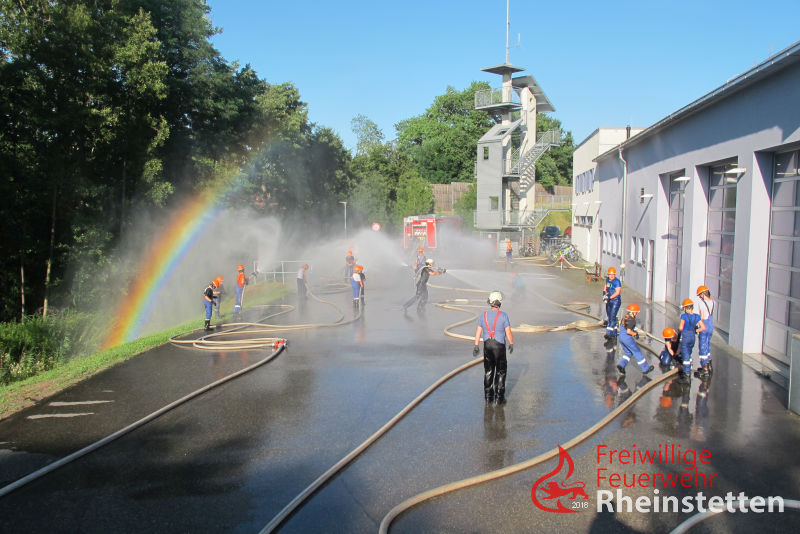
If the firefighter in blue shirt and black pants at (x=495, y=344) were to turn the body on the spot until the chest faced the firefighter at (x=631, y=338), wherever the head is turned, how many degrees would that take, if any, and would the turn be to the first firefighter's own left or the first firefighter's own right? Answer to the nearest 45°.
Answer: approximately 45° to the first firefighter's own right

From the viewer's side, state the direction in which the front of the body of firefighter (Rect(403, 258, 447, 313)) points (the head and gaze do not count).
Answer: to the viewer's right

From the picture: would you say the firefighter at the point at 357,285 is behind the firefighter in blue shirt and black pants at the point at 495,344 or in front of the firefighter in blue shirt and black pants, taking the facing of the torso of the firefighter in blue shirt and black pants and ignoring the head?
in front

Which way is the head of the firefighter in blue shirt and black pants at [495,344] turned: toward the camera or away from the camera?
away from the camera

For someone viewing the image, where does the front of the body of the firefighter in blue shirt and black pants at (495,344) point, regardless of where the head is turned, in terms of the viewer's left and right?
facing away from the viewer

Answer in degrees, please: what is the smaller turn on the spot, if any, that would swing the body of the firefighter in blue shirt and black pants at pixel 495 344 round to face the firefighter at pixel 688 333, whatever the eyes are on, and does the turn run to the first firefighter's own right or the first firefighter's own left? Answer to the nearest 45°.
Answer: approximately 45° to the first firefighter's own right

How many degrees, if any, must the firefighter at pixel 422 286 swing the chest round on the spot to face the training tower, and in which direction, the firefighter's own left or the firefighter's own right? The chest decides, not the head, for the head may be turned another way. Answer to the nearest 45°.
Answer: approximately 90° to the firefighter's own left

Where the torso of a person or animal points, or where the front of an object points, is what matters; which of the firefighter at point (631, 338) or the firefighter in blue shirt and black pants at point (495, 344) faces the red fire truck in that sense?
the firefighter in blue shirt and black pants

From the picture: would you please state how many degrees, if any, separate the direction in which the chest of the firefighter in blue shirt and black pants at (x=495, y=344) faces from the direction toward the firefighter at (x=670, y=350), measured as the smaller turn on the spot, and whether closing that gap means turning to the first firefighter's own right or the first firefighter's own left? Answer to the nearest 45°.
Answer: approximately 45° to the first firefighter's own right

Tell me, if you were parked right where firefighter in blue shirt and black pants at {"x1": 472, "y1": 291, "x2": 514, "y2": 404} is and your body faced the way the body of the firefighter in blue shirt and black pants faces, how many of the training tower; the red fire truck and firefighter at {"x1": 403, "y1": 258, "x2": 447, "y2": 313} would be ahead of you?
3

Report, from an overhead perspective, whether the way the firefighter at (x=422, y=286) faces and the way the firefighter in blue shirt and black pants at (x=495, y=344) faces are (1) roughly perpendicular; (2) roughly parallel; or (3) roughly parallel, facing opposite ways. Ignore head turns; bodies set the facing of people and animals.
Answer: roughly perpendicular
